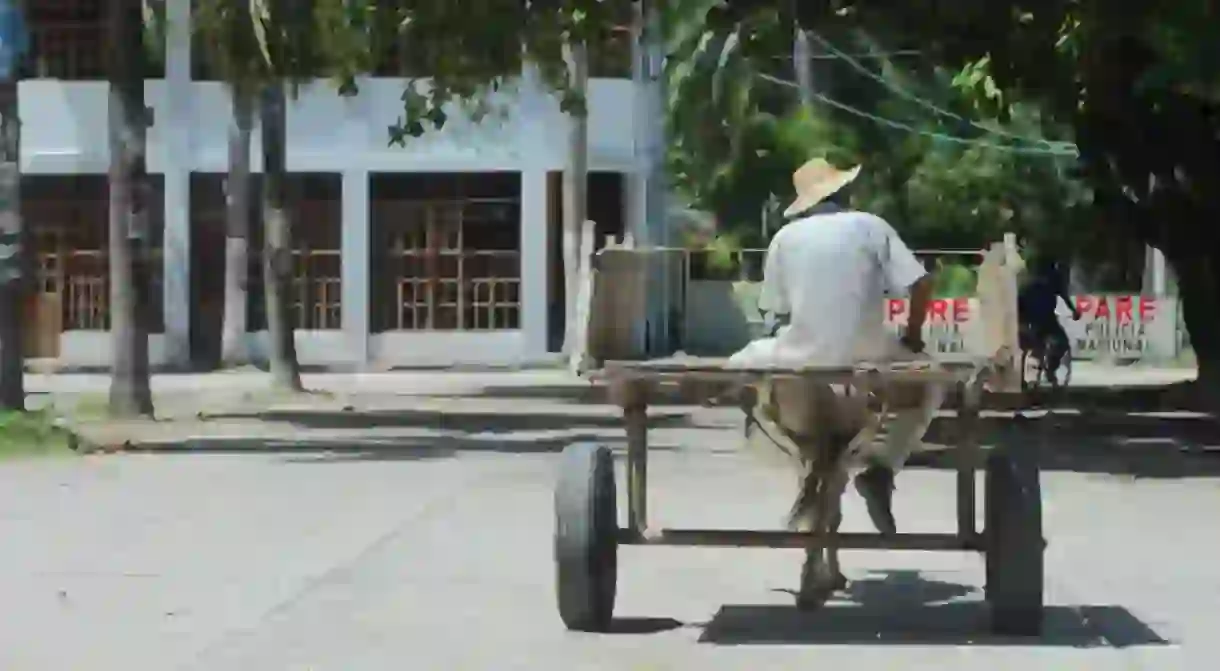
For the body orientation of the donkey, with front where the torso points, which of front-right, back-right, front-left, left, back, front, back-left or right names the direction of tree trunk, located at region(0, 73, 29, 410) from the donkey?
front-left

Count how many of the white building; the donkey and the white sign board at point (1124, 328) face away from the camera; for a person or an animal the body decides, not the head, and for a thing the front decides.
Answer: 1

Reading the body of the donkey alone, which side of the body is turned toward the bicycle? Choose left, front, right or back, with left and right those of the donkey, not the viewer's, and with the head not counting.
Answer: front

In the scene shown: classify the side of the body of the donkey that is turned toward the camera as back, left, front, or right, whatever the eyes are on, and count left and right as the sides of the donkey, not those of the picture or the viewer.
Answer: back

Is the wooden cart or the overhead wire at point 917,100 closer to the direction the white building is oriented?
the wooden cart

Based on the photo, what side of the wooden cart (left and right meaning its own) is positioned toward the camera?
back

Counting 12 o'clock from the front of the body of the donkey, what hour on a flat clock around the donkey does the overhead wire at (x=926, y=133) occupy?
The overhead wire is roughly at 12 o'clock from the donkey.

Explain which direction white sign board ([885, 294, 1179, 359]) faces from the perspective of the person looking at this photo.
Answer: facing the viewer

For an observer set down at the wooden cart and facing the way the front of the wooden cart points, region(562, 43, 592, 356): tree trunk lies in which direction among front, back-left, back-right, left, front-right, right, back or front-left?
front

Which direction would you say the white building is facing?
toward the camera

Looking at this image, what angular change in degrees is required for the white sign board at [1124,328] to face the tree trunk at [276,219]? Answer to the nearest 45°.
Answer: approximately 45° to its right

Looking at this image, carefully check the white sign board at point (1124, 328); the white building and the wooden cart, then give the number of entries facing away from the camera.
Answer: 1

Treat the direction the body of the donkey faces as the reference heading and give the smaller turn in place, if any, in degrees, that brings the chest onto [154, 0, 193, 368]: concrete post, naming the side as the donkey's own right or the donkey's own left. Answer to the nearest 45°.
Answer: approximately 45° to the donkey's own left

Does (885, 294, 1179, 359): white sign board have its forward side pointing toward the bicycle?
yes

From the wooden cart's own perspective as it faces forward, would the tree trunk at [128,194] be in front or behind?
in front

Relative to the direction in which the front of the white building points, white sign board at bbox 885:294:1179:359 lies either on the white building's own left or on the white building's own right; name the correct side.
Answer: on the white building's own left
